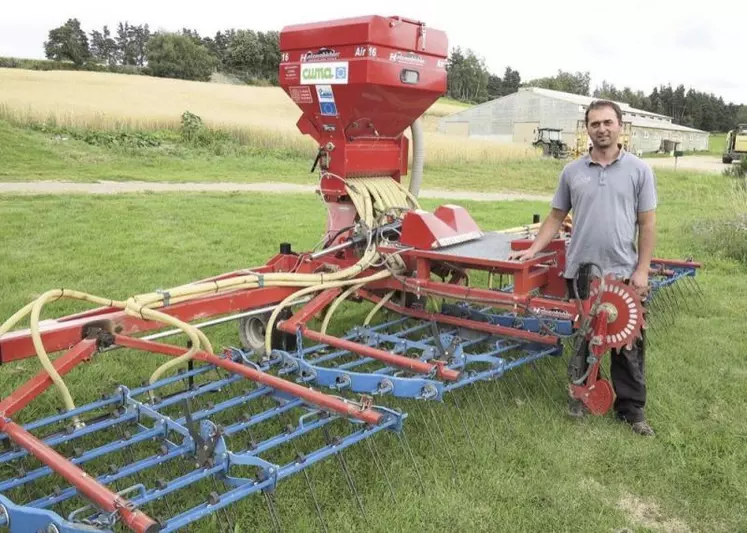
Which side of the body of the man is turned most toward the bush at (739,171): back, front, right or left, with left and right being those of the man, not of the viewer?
back

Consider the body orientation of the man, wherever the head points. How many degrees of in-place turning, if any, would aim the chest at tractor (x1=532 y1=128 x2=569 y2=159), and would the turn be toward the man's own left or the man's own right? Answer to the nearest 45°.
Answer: approximately 180°

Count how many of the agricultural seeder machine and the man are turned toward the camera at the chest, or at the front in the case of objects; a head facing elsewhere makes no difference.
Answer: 1

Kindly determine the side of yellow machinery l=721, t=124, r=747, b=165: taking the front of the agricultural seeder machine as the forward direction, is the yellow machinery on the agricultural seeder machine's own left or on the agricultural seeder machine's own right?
on the agricultural seeder machine's own right

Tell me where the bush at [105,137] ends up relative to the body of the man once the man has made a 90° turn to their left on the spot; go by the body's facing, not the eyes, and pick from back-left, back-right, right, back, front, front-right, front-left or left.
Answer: back-left

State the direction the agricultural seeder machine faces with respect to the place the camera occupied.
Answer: facing away from the viewer and to the left of the viewer

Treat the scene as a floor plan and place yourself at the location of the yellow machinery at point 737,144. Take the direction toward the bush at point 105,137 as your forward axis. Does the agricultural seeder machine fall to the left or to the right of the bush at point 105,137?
left

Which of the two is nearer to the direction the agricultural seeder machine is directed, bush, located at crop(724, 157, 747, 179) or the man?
the bush

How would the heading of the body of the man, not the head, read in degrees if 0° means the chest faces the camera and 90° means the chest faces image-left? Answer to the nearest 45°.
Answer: approximately 0°

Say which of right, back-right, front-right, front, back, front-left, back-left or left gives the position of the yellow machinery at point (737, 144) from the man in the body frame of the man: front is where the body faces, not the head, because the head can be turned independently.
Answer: back

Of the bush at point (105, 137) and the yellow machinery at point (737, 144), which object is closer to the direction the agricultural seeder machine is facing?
the bush
